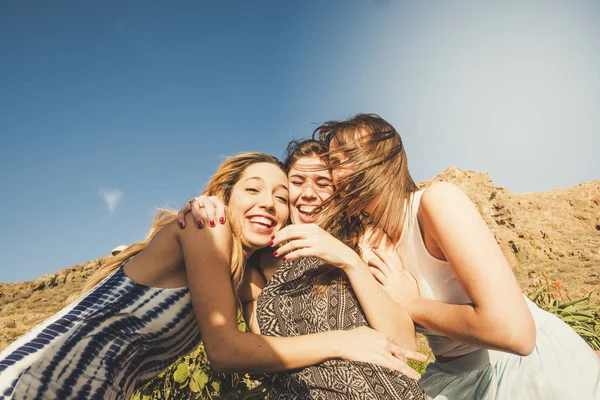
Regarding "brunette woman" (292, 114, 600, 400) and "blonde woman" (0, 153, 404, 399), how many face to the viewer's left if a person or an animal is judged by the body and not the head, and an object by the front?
1

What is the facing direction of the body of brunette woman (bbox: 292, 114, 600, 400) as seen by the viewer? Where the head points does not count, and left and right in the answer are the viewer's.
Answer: facing to the left of the viewer

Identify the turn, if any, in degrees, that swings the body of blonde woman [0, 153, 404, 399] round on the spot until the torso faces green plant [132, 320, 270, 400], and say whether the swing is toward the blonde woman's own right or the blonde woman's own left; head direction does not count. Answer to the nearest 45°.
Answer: approximately 90° to the blonde woman's own left

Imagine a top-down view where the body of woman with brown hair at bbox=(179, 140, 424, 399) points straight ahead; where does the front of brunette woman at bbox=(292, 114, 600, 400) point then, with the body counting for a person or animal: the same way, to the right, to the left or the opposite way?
to the right

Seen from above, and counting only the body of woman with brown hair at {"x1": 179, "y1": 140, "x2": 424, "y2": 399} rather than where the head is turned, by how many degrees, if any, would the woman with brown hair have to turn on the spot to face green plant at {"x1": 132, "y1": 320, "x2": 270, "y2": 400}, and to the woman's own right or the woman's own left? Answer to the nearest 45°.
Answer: approximately 135° to the woman's own right

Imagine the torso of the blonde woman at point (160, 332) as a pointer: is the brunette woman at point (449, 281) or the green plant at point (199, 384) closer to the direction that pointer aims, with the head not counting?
the brunette woman

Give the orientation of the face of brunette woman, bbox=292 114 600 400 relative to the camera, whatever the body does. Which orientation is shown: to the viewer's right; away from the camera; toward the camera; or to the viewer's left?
to the viewer's left
